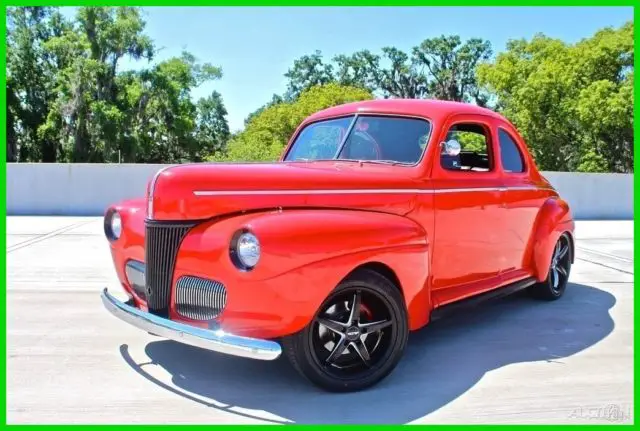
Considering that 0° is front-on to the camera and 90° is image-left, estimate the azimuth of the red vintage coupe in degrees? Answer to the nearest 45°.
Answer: approximately 45°

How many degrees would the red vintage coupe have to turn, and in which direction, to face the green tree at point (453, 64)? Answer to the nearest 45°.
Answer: approximately 135° to its right

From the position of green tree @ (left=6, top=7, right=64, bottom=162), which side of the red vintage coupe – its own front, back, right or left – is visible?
right
